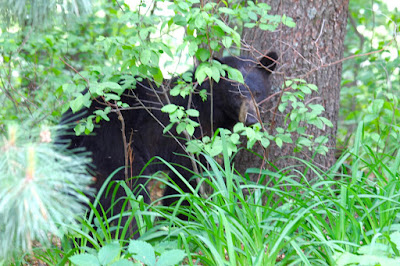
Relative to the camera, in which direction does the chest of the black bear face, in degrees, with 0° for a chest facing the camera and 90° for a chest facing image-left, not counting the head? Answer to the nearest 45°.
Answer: approximately 270°

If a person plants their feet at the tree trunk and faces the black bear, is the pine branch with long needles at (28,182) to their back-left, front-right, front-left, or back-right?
front-left

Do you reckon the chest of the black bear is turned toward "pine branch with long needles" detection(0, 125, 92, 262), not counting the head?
no

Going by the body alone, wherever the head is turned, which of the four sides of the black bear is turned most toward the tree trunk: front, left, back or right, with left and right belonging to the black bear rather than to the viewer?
front

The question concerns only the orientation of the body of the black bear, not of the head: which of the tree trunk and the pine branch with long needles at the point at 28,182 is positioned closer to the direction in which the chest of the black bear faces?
the tree trunk
